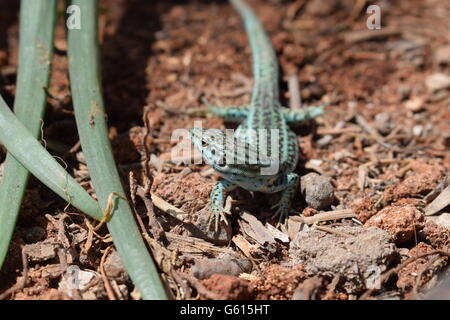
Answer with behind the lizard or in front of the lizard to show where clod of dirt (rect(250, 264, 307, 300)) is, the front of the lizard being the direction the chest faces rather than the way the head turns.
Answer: in front

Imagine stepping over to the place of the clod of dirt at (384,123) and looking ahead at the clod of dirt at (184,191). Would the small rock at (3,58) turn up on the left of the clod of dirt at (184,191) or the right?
right

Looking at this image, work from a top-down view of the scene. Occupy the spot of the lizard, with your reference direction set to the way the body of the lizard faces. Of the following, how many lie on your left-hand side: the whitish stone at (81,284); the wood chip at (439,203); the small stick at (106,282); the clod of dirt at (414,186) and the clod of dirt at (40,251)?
2

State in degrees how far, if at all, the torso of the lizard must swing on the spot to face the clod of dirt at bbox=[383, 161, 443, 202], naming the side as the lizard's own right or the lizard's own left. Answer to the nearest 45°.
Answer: approximately 90° to the lizard's own left

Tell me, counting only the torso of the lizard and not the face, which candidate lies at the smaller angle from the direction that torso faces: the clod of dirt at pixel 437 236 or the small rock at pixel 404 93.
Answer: the clod of dirt

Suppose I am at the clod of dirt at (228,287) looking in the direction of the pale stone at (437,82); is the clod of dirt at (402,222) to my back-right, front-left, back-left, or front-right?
front-right

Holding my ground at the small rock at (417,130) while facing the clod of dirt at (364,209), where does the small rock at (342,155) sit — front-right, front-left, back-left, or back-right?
front-right

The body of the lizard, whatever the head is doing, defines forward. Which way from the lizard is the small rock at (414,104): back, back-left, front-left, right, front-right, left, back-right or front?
back-left

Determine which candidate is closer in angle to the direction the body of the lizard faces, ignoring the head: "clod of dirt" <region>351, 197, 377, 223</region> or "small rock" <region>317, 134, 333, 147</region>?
the clod of dirt

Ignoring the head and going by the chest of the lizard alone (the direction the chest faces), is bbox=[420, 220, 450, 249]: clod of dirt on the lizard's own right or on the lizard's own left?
on the lizard's own left

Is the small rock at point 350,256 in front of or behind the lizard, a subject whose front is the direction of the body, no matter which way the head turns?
in front

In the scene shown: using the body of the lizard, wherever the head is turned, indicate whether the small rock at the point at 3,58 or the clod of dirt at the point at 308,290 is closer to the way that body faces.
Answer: the clod of dirt

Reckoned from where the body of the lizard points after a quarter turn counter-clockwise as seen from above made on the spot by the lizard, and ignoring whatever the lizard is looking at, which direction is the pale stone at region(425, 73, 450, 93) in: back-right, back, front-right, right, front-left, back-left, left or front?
front-left

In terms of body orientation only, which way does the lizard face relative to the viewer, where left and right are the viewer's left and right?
facing the viewer

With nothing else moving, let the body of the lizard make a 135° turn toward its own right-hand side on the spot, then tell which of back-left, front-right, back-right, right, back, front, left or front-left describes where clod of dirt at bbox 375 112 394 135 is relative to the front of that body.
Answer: right

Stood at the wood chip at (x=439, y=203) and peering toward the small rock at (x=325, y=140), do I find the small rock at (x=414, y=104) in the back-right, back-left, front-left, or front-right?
front-right

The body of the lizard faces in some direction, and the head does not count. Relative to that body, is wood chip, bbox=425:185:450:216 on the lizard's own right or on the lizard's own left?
on the lizard's own left

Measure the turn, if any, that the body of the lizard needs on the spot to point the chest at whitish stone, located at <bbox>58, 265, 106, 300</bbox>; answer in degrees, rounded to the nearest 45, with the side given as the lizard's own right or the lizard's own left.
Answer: approximately 45° to the lizard's own right

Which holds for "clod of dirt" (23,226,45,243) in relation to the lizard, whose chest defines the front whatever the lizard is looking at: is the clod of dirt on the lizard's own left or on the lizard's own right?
on the lizard's own right

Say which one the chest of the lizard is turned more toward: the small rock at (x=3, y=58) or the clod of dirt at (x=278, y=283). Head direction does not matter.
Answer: the clod of dirt
